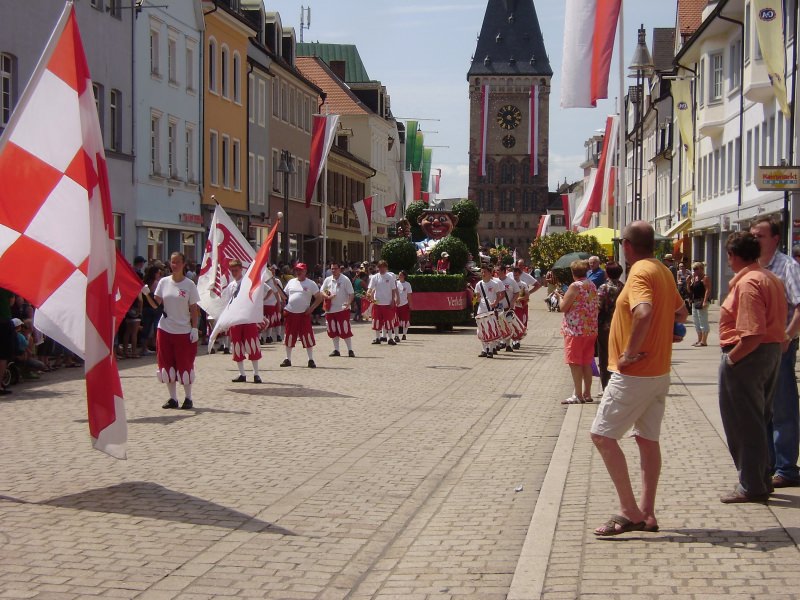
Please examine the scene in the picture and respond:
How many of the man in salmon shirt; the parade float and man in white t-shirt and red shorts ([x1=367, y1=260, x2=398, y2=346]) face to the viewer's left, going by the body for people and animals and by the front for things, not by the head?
1

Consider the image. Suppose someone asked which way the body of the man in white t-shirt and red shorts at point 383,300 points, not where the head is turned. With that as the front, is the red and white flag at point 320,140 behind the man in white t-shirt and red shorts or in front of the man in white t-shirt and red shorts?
behind

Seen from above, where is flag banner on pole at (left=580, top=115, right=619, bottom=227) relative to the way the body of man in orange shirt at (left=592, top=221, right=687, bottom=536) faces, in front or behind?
in front

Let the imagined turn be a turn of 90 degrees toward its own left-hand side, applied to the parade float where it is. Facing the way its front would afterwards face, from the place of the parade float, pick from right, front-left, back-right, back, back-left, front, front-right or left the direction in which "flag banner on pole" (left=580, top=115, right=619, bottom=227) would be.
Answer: front

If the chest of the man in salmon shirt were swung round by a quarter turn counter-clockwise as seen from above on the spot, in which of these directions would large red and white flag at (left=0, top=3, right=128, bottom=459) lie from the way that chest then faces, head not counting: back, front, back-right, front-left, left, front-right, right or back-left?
right

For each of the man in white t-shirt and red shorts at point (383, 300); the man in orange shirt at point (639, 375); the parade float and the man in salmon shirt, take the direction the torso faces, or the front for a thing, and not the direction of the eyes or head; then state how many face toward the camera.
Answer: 2

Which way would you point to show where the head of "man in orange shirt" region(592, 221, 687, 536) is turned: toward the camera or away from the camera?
away from the camera

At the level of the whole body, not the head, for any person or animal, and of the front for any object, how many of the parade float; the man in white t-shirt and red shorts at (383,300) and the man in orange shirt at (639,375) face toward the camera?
2

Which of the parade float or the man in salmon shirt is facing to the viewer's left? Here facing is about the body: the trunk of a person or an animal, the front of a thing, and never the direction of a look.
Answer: the man in salmon shirt

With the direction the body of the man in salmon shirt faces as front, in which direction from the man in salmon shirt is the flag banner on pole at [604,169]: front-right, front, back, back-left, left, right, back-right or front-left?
right

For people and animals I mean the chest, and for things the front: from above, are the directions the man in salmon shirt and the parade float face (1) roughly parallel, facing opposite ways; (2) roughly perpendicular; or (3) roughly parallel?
roughly perpendicular

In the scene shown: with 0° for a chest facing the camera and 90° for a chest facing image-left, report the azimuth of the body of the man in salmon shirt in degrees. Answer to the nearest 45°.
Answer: approximately 90°

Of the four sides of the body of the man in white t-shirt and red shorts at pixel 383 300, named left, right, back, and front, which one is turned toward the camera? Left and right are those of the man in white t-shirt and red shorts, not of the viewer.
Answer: front

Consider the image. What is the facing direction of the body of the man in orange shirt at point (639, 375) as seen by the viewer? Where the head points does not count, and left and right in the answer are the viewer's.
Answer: facing away from the viewer and to the left of the viewer

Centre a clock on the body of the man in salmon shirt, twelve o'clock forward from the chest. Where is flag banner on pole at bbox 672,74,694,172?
The flag banner on pole is roughly at 3 o'clock from the man in salmon shirt.
